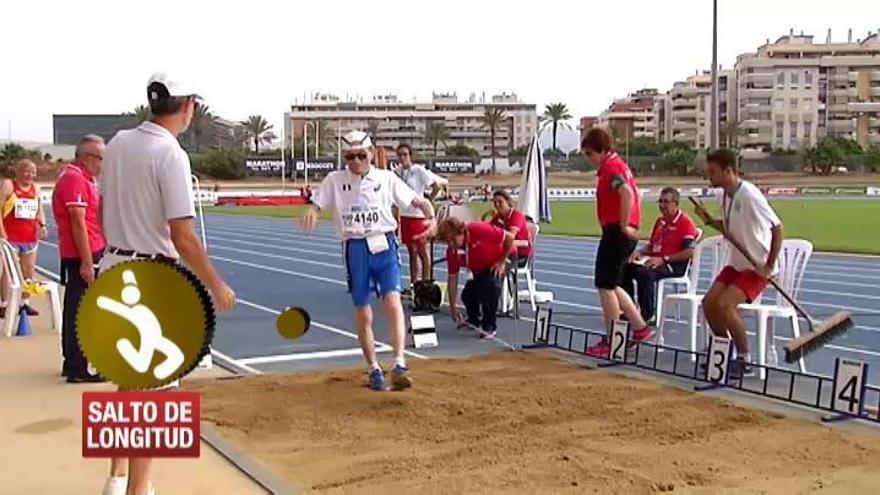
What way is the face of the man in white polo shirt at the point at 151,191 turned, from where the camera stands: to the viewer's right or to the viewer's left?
to the viewer's right

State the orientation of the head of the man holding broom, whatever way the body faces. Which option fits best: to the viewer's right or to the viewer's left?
to the viewer's left

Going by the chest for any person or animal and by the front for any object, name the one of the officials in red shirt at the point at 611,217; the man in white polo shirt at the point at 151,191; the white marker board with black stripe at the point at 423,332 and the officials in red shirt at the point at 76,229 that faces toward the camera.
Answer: the white marker board with black stripe

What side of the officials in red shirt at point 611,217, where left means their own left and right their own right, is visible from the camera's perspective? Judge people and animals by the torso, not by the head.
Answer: left

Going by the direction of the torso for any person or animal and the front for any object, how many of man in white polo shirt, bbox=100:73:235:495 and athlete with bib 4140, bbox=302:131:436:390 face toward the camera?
1

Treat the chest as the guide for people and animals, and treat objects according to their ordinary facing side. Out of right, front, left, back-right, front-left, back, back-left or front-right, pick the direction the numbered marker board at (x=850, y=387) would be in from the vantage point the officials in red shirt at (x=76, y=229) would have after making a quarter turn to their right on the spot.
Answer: front-left

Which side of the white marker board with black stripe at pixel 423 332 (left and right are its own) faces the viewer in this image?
front

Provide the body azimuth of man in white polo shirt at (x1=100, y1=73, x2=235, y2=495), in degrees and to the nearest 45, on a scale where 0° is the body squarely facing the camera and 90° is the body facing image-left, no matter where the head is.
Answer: approximately 225°

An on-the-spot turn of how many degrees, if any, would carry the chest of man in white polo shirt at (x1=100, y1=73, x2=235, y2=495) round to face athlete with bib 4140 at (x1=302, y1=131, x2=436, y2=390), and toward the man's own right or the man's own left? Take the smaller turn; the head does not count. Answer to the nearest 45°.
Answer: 0° — they already face them

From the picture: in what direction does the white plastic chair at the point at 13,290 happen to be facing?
to the viewer's right

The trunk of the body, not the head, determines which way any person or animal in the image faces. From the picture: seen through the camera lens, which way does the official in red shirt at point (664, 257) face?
facing the viewer and to the left of the viewer

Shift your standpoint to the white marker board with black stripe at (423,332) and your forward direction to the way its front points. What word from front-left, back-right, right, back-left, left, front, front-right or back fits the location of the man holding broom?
front-left

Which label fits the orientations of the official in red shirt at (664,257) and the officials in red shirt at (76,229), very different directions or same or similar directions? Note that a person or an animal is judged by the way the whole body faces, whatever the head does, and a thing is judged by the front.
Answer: very different directions

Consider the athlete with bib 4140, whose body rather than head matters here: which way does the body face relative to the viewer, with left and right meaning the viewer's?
facing the viewer

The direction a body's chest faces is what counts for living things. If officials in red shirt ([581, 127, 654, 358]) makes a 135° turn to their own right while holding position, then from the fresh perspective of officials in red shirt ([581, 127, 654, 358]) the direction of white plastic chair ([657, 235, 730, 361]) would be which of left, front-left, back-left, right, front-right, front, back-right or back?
front

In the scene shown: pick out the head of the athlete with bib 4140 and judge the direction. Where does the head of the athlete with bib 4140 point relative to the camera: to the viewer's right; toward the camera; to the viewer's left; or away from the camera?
toward the camera
